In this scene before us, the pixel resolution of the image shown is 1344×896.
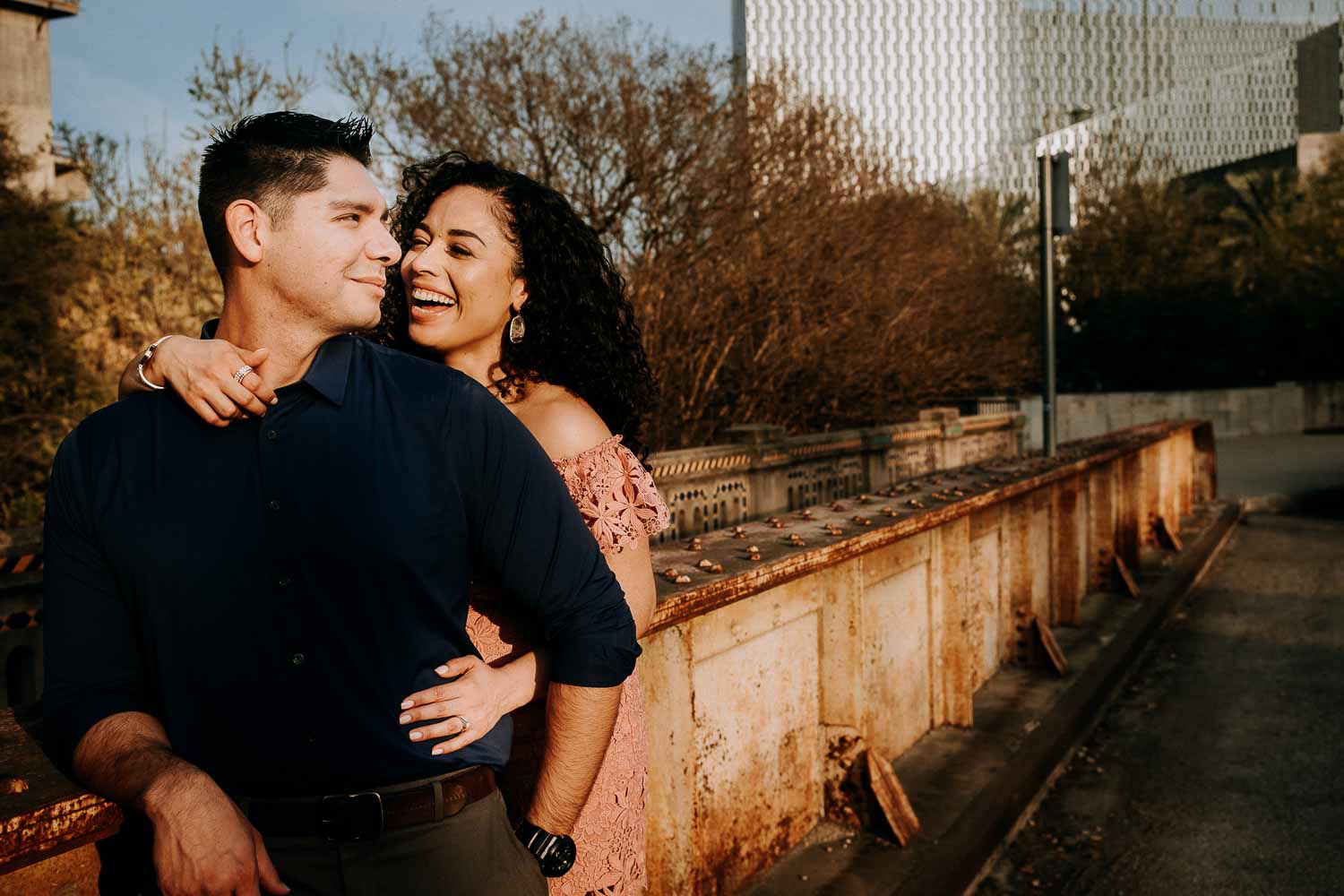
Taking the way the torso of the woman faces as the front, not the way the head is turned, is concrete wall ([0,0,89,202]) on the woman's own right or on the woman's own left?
on the woman's own right

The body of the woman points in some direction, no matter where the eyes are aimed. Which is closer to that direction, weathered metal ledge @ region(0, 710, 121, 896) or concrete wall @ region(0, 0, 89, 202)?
the weathered metal ledge

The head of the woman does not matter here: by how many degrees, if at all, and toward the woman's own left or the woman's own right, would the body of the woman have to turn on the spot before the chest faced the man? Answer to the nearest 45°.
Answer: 0° — they already face them

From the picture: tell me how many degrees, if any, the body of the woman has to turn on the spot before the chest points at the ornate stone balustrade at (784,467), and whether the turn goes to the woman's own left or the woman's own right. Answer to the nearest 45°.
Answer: approximately 180°

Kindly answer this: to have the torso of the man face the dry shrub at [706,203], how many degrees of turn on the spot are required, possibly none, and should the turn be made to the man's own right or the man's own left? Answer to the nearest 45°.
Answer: approximately 180°

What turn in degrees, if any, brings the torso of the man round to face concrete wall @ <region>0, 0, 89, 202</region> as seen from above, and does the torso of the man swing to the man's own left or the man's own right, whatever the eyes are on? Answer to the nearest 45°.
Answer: approximately 180°

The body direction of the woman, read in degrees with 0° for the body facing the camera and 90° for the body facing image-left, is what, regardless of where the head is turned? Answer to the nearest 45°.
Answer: approximately 45°

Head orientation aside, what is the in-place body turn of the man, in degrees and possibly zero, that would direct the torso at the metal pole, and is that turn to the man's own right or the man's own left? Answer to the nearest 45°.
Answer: approximately 135° to the man's own left

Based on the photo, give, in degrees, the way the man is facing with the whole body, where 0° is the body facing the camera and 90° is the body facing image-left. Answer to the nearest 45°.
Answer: approximately 0°

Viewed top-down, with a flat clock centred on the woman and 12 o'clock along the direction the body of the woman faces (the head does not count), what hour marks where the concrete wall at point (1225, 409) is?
The concrete wall is roughly at 6 o'clock from the woman.
